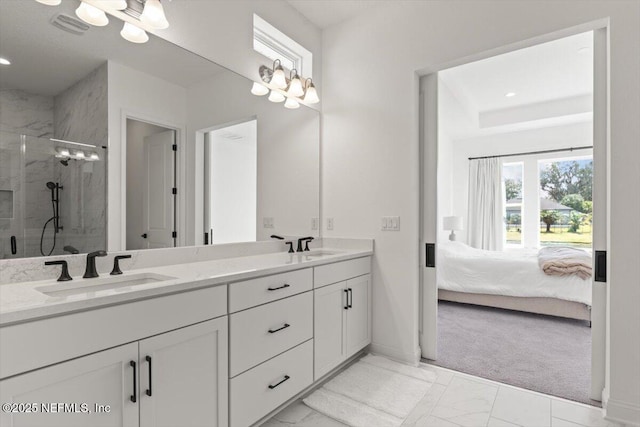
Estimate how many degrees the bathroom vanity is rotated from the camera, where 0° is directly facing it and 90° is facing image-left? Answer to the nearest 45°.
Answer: approximately 315°

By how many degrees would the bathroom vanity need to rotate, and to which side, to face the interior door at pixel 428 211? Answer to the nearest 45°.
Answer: approximately 45° to its left

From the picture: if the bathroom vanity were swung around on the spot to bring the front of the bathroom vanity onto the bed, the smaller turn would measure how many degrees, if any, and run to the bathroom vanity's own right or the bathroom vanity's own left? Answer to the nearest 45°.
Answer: approximately 45° to the bathroom vanity's own left

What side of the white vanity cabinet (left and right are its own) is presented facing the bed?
left

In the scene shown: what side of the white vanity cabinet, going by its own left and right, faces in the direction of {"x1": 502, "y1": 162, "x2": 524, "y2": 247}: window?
left
